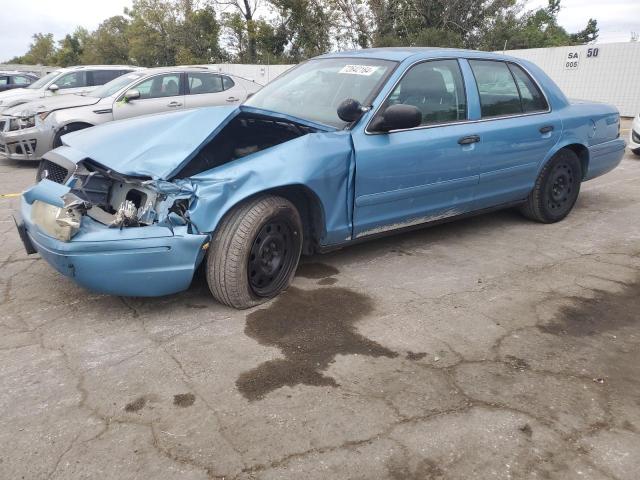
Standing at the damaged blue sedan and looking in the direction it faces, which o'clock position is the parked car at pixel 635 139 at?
The parked car is roughly at 6 o'clock from the damaged blue sedan.

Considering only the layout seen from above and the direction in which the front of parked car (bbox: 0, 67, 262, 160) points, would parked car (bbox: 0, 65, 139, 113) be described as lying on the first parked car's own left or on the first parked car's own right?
on the first parked car's own right

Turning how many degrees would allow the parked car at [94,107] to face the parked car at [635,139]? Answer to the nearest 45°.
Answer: approximately 135° to its left

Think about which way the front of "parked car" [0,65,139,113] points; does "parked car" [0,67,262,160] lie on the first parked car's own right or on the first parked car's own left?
on the first parked car's own left

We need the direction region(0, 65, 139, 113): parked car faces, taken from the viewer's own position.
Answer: facing the viewer and to the left of the viewer

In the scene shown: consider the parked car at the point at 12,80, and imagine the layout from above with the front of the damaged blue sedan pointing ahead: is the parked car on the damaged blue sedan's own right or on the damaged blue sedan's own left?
on the damaged blue sedan's own right
